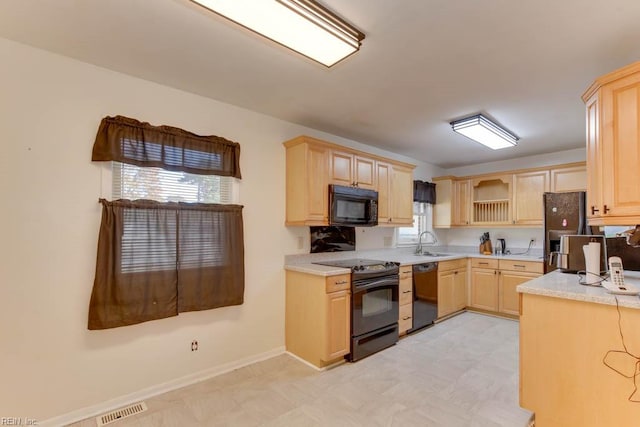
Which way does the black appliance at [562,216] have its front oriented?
toward the camera

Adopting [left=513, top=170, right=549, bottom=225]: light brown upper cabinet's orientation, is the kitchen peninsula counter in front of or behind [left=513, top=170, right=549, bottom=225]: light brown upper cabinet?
in front

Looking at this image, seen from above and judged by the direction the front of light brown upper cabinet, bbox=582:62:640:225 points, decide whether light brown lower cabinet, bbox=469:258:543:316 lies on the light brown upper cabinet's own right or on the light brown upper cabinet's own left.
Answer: on the light brown upper cabinet's own right

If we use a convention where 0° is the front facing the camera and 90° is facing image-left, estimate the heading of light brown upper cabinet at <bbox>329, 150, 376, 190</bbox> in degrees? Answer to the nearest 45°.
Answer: approximately 315°

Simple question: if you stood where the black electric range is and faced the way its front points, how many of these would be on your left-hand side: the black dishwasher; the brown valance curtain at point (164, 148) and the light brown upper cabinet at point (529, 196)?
2

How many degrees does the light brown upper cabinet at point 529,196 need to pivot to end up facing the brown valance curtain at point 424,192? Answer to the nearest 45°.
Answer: approximately 90° to its right

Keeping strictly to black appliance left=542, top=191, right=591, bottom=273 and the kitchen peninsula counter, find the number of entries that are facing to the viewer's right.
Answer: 0

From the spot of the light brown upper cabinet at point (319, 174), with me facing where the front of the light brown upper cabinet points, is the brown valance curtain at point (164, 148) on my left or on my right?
on my right

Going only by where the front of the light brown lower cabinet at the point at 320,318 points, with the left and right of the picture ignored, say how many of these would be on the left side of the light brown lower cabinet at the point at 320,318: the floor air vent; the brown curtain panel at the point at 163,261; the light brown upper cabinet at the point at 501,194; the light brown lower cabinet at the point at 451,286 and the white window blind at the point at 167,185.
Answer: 2

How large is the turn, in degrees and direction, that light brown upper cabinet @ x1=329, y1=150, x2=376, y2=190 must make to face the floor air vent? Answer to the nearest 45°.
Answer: approximately 90° to its right

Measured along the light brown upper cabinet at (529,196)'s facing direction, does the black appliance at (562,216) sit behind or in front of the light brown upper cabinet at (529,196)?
in front

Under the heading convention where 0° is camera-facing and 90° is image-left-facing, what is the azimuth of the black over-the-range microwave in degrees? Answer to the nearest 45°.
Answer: approximately 315°

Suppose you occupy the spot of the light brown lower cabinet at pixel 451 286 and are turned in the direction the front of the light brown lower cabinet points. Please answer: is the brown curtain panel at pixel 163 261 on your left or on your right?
on your right

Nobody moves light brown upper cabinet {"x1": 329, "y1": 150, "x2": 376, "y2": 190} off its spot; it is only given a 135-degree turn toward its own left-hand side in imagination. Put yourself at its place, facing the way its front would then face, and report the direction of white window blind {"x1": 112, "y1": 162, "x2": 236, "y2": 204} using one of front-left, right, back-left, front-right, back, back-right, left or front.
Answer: back-left

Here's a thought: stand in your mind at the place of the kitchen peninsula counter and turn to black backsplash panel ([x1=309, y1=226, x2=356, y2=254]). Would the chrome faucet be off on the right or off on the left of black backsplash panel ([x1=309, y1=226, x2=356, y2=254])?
right

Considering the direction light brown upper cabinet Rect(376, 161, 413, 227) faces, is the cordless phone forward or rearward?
forward

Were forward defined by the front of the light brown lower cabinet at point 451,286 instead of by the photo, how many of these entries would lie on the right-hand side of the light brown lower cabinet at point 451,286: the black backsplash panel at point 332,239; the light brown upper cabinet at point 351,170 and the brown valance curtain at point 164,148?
3
